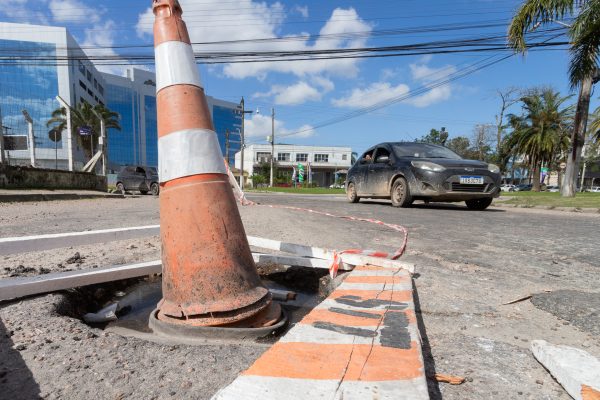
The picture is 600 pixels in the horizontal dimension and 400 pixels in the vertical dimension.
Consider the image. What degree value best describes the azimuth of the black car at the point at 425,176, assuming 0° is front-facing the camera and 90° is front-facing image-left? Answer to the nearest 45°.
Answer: approximately 315°

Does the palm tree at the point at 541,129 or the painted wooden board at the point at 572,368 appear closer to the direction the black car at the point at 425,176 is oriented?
the painted wooden board

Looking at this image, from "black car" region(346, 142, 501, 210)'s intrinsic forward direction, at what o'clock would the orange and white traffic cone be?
The orange and white traffic cone is roughly at 2 o'clock from the black car.

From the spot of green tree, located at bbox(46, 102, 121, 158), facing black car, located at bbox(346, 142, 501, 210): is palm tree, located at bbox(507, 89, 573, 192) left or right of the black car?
left

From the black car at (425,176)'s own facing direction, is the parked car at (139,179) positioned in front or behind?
behind

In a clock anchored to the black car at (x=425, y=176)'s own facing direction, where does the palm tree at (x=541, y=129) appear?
The palm tree is roughly at 8 o'clock from the black car.

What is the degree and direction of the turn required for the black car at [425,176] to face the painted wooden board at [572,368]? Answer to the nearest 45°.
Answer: approximately 45° to its right

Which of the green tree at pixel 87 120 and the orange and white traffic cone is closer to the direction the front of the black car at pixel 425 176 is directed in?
the orange and white traffic cone
